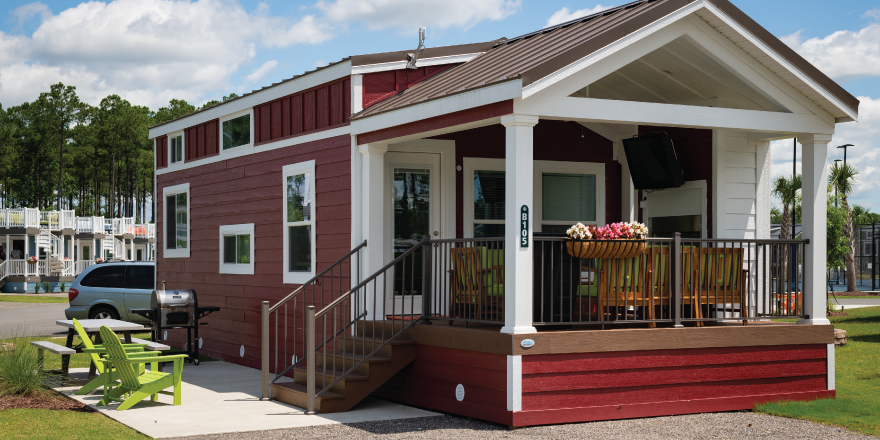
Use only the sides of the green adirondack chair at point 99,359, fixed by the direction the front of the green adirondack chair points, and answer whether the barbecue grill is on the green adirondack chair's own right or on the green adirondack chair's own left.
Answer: on the green adirondack chair's own left

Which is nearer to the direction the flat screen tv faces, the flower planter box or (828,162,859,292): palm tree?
the flower planter box

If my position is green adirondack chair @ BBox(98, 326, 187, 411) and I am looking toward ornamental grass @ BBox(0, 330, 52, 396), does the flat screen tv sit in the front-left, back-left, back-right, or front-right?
back-right

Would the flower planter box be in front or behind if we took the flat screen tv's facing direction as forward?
in front

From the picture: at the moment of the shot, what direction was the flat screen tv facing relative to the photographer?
facing the viewer and to the left of the viewer

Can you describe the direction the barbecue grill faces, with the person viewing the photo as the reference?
facing the viewer

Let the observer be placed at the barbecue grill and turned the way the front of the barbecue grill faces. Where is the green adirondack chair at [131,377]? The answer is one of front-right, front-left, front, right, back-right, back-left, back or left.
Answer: front

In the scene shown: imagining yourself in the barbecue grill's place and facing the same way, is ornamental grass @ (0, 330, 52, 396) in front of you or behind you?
in front
